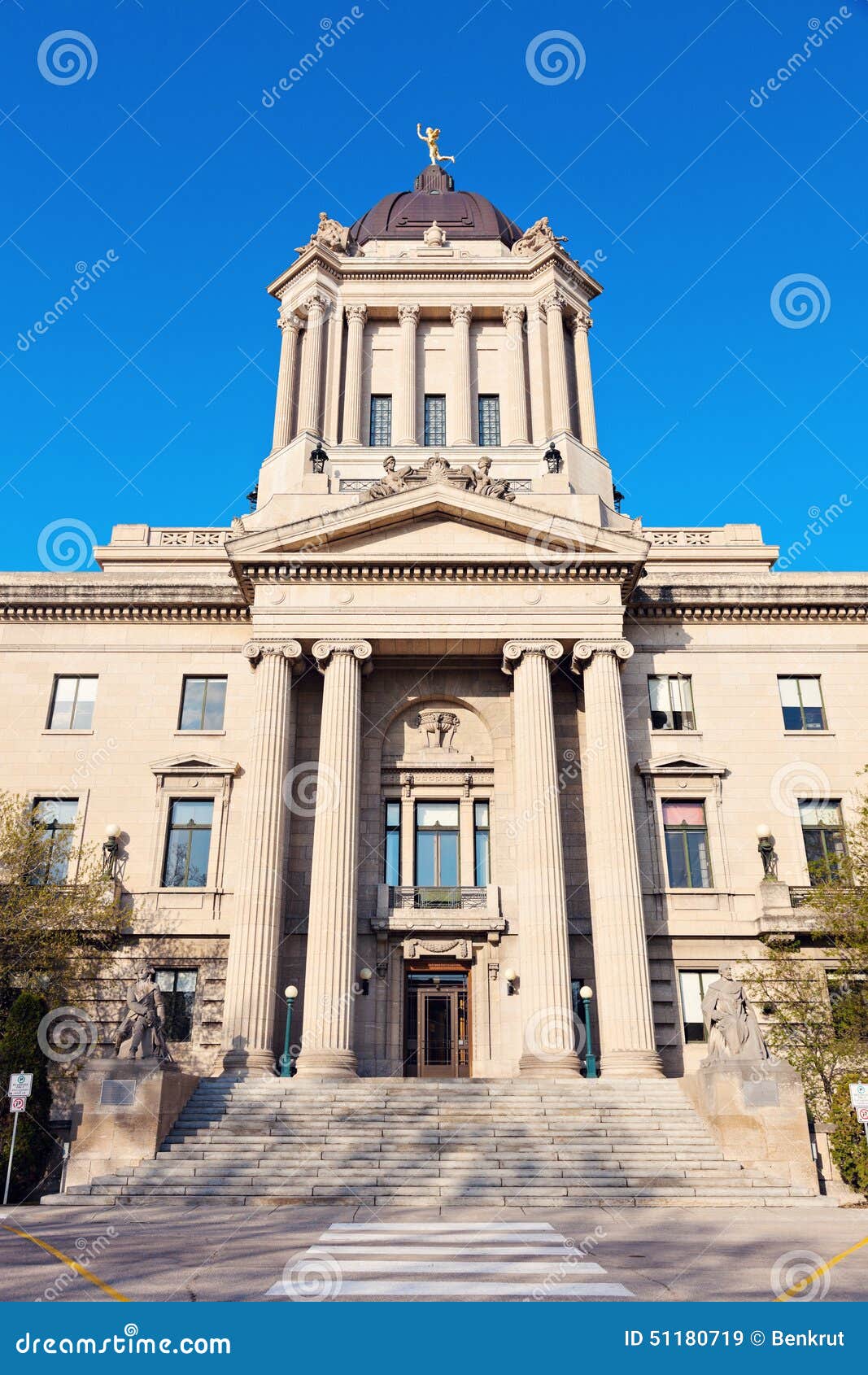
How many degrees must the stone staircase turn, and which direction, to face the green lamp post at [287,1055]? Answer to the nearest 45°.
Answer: approximately 135° to its right

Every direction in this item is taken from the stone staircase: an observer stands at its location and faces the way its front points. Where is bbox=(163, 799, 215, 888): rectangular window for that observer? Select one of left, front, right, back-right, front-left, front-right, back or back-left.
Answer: back-right

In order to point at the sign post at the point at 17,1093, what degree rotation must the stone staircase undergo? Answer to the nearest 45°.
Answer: approximately 90° to its right

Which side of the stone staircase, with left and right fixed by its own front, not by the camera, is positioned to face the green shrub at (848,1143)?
left

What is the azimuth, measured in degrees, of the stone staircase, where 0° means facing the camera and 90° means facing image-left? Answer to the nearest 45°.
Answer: approximately 0°

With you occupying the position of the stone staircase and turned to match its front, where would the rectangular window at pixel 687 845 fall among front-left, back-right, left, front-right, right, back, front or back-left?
back-left

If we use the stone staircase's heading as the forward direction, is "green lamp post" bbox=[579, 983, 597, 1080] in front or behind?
behind
